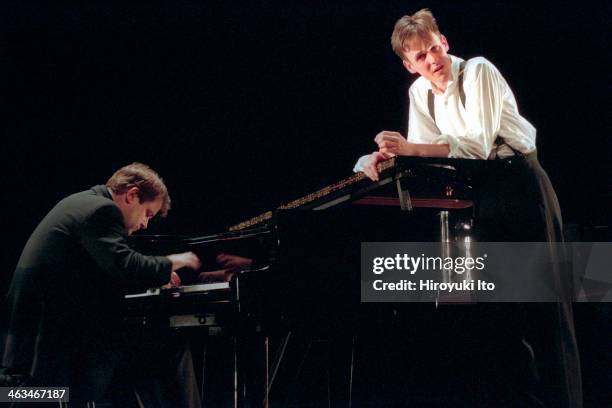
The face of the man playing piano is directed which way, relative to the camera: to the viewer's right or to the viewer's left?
to the viewer's right

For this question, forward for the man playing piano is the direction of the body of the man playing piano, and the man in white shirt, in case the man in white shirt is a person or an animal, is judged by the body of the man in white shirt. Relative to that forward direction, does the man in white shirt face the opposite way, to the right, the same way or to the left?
the opposite way

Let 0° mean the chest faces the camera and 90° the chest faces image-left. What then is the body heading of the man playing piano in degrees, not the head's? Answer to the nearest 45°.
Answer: approximately 270°

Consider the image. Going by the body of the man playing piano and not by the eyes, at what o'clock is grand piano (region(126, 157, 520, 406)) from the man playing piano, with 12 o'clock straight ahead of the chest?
The grand piano is roughly at 1 o'clock from the man playing piano.

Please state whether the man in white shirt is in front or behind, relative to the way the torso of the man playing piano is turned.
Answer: in front

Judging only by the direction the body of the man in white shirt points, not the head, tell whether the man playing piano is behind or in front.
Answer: in front

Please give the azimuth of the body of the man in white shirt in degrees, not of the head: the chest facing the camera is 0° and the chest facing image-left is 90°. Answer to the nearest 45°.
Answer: approximately 45°

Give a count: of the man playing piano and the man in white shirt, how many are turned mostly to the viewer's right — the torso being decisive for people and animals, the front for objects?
1
